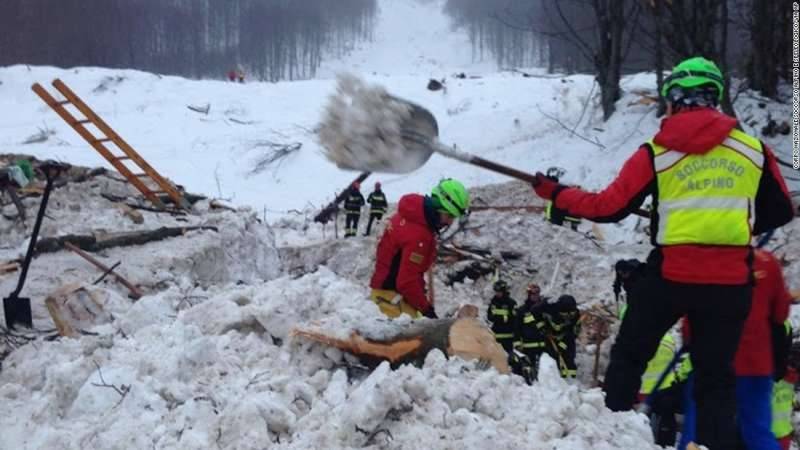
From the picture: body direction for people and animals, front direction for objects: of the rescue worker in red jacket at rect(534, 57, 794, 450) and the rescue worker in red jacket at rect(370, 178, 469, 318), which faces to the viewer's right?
the rescue worker in red jacket at rect(370, 178, 469, 318)

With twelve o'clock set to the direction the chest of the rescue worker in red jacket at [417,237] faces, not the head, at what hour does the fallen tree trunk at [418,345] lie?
The fallen tree trunk is roughly at 3 o'clock from the rescue worker in red jacket.

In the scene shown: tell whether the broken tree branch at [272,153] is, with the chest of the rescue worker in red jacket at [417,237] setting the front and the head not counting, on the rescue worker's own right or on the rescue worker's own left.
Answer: on the rescue worker's own left

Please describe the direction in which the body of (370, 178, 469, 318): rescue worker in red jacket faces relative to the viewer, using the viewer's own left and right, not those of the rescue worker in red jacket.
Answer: facing to the right of the viewer

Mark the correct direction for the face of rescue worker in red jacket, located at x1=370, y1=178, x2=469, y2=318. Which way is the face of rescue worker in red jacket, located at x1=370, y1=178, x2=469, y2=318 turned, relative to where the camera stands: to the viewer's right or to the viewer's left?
to the viewer's right

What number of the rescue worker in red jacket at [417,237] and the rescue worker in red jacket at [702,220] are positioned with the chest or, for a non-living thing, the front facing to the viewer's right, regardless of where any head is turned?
1

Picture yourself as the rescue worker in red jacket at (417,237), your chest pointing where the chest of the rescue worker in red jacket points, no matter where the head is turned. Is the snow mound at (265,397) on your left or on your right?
on your right

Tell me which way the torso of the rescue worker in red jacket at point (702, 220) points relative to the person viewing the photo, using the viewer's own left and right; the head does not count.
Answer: facing away from the viewer
